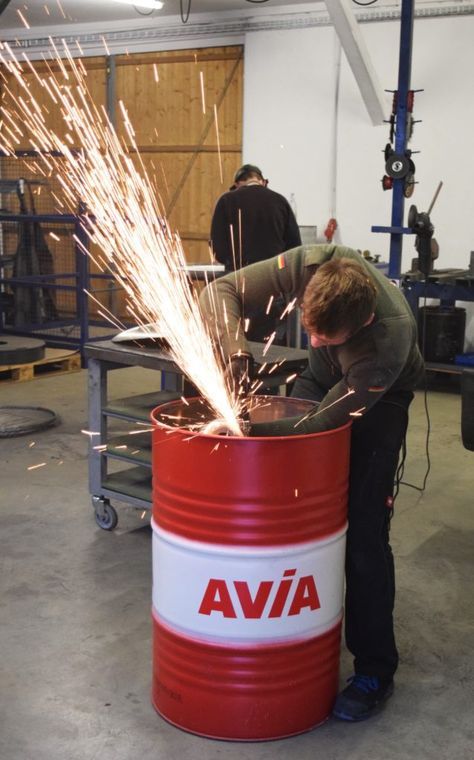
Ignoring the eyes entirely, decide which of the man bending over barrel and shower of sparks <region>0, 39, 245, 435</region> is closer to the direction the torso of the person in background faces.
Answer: the shower of sparks

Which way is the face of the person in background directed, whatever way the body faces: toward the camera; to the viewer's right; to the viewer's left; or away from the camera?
away from the camera

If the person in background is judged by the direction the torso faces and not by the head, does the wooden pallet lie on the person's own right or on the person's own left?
on the person's own left

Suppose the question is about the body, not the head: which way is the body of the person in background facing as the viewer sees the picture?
away from the camera

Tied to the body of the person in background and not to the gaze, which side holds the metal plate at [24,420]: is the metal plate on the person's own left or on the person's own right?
on the person's own left

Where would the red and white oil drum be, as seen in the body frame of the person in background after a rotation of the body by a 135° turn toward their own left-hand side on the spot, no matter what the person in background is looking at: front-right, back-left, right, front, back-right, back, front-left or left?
front-left
